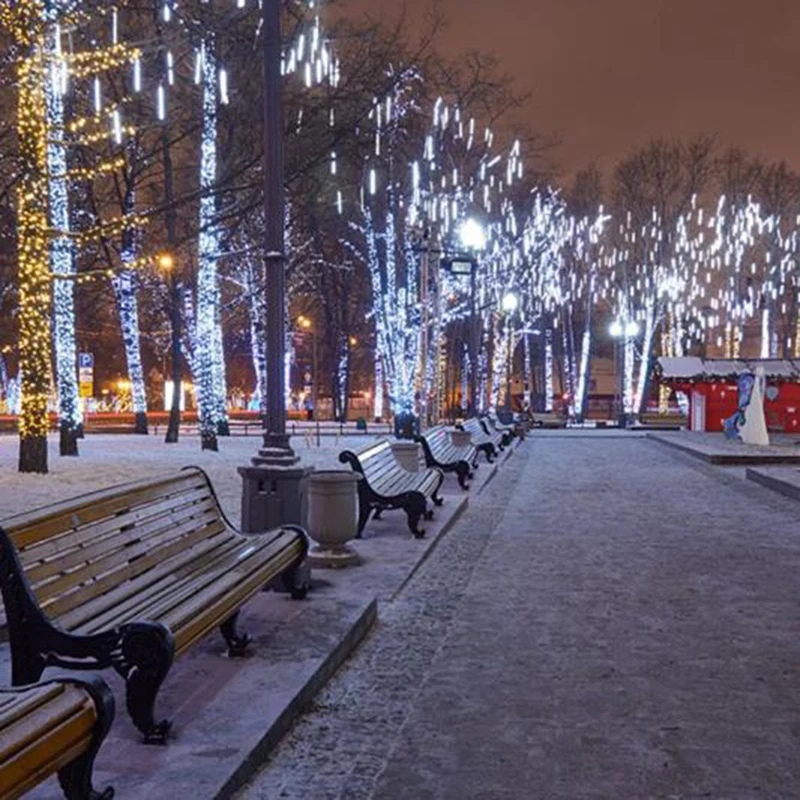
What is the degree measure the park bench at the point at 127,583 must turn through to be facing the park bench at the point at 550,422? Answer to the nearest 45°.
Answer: approximately 90° to its left

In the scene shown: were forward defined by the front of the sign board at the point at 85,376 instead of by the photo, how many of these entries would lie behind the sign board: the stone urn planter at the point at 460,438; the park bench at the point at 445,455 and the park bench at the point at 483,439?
0

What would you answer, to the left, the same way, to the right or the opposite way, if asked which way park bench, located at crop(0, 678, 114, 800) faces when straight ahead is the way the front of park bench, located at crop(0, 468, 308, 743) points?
the same way

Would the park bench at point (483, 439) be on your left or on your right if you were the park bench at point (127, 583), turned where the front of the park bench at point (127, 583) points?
on your left

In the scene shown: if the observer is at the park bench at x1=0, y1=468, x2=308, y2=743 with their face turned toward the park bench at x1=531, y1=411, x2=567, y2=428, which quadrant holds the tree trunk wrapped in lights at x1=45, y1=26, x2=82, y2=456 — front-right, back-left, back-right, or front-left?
front-left

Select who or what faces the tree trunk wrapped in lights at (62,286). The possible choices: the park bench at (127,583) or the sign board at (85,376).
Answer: the sign board

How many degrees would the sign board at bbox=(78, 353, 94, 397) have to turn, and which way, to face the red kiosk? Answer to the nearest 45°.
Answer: approximately 90° to its left

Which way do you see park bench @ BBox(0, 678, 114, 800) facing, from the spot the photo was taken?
facing the viewer and to the right of the viewer

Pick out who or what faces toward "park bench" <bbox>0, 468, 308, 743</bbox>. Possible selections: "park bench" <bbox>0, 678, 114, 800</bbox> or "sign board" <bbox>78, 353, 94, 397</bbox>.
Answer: the sign board

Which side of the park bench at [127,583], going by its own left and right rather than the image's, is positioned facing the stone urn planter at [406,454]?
left

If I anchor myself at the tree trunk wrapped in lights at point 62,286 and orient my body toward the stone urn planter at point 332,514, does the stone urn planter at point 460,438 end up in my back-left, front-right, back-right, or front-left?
front-left

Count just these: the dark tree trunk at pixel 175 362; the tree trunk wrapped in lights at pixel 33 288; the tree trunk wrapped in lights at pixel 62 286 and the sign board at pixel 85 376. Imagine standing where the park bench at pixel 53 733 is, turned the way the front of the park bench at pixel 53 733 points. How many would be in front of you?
0

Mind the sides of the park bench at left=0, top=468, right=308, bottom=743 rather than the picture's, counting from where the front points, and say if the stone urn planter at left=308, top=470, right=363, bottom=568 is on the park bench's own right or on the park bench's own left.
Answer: on the park bench's own left

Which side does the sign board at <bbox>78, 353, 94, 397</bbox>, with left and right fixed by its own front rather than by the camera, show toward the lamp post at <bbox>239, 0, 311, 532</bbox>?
front

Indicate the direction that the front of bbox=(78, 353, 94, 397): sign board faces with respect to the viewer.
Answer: facing the viewer

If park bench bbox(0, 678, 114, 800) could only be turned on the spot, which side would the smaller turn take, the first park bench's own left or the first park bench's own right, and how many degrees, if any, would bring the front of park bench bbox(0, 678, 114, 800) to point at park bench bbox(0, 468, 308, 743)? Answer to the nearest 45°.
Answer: approximately 135° to the first park bench's own left

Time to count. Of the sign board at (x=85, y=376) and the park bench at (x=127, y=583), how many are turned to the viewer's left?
0
